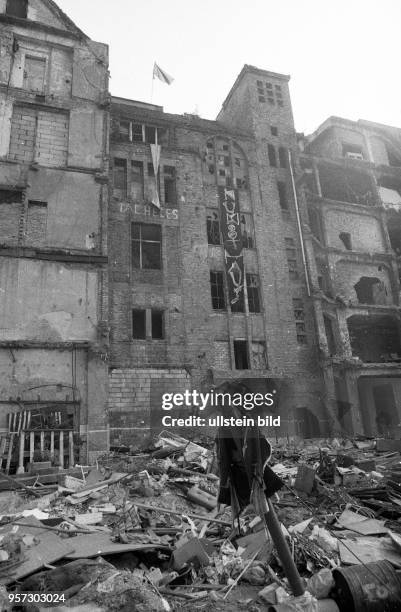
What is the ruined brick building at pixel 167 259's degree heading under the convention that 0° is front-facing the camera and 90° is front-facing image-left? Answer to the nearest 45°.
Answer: approximately 0°
